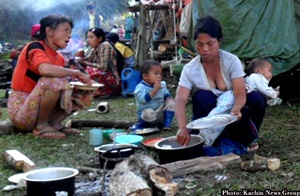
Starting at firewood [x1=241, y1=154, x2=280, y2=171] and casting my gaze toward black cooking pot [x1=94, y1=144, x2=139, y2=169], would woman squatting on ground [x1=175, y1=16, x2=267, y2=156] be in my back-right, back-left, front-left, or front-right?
front-right

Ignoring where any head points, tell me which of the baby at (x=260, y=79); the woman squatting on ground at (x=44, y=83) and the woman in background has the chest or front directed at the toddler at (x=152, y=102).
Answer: the woman squatting on ground

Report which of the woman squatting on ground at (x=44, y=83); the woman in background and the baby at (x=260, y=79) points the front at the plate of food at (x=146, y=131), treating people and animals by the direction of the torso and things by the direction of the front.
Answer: the woman squatting on ground

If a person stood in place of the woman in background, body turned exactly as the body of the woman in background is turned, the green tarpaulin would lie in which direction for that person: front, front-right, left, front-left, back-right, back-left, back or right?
back-left

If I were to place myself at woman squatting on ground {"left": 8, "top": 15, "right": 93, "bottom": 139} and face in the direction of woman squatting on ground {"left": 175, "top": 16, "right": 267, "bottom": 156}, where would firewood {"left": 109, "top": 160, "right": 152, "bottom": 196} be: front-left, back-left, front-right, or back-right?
front-right

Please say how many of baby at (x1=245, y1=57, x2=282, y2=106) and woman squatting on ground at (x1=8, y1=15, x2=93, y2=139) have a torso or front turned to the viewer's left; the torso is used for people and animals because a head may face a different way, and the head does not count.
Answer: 0

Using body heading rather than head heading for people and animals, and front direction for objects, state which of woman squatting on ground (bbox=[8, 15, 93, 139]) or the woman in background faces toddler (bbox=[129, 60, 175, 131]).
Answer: the woman squatting on ground

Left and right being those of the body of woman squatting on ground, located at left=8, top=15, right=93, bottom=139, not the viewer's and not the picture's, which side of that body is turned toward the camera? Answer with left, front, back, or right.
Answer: right

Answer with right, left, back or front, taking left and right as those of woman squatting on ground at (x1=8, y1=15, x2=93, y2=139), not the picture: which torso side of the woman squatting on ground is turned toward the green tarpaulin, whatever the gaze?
front
